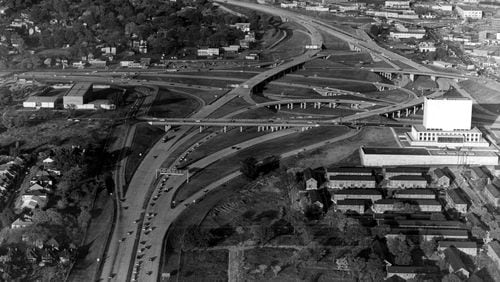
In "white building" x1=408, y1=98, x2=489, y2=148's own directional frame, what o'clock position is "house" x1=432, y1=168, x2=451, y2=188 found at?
The house is roughly at 12 o'clock from the white building.

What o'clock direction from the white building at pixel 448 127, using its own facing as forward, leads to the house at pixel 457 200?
The house is roughly at 12 o'clock from the white building.

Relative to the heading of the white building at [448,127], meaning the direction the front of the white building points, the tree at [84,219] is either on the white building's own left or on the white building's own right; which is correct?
on the white building's own right

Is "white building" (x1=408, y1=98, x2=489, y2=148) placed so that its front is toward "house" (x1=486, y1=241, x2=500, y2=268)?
yes

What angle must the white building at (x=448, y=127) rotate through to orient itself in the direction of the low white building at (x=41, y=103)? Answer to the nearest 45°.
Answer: approximately 90° to its right

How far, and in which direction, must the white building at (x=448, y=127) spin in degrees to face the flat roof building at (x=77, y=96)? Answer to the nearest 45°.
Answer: approximately 90° to its right

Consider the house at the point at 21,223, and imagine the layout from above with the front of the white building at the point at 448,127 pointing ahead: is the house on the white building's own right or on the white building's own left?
on the white building's own right

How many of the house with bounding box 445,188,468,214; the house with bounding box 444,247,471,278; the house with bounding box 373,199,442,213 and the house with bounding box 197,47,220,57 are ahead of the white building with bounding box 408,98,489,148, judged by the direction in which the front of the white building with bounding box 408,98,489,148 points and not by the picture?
3

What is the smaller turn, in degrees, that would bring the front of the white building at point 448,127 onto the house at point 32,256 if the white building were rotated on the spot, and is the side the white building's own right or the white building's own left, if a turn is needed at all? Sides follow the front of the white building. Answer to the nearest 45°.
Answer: approximately 45° to the white building's own right

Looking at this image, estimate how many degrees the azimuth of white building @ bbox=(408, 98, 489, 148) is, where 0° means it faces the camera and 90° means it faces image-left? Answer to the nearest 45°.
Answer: approximately 0°

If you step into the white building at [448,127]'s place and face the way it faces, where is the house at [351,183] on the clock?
The house is roughly at 1 o'clock from the white building.

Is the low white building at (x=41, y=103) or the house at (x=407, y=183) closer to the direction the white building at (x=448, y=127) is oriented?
the house

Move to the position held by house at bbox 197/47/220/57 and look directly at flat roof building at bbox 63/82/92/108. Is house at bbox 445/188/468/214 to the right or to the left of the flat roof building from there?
left

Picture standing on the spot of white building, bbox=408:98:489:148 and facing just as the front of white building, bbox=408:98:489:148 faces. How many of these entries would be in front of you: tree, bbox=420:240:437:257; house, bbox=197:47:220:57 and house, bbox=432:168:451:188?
2

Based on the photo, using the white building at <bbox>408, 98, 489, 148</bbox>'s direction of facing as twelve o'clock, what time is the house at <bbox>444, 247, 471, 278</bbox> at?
The house is roughly at 12 o'clock from the white building.

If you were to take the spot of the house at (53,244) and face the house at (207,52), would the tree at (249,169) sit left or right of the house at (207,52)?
right

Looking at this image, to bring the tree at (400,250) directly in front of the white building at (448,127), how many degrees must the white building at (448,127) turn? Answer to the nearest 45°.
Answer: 0° — it already faces it

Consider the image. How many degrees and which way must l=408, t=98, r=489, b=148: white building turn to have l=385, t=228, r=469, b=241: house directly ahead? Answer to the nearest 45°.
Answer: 0° — it already faces it
